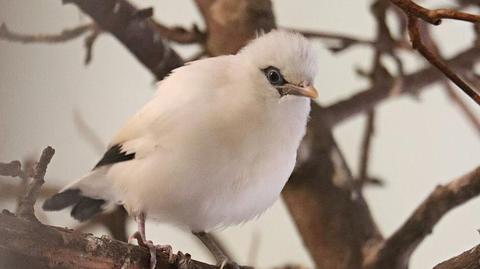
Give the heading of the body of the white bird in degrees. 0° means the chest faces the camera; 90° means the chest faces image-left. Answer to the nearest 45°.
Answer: approximately 315°
